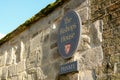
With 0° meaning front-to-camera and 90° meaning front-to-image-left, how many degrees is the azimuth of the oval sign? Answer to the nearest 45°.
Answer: approximately 45°

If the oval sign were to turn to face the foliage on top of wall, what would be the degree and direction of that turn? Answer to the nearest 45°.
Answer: approximately 90° to its right
